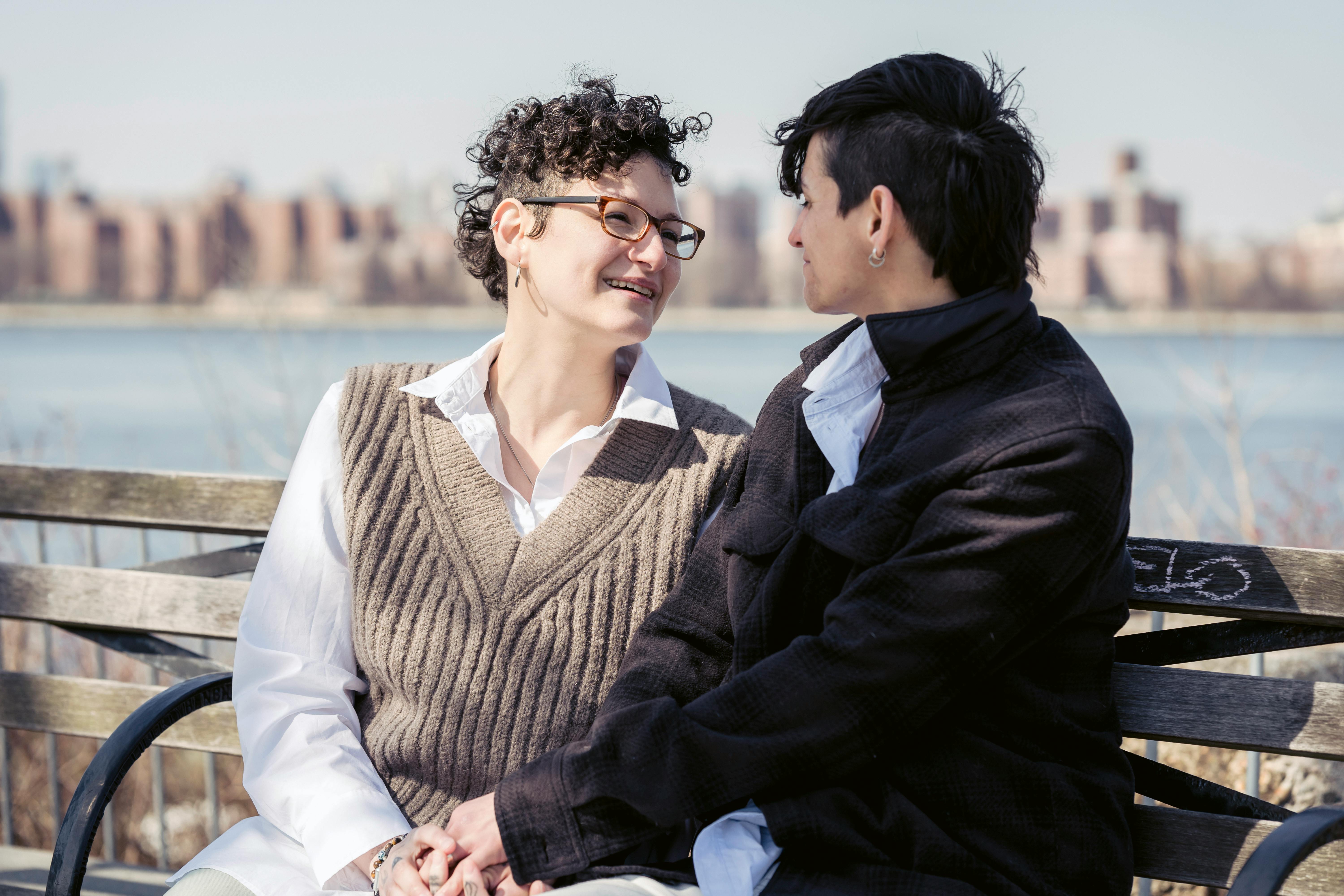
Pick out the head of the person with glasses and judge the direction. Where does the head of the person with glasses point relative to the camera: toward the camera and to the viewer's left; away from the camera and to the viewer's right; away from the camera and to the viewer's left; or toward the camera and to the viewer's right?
toward the camera and to the viewer's right

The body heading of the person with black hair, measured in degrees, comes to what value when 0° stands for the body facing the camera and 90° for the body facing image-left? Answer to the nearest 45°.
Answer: approximately 45°

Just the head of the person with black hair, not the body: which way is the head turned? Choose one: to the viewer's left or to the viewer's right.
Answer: to the viewer's left
